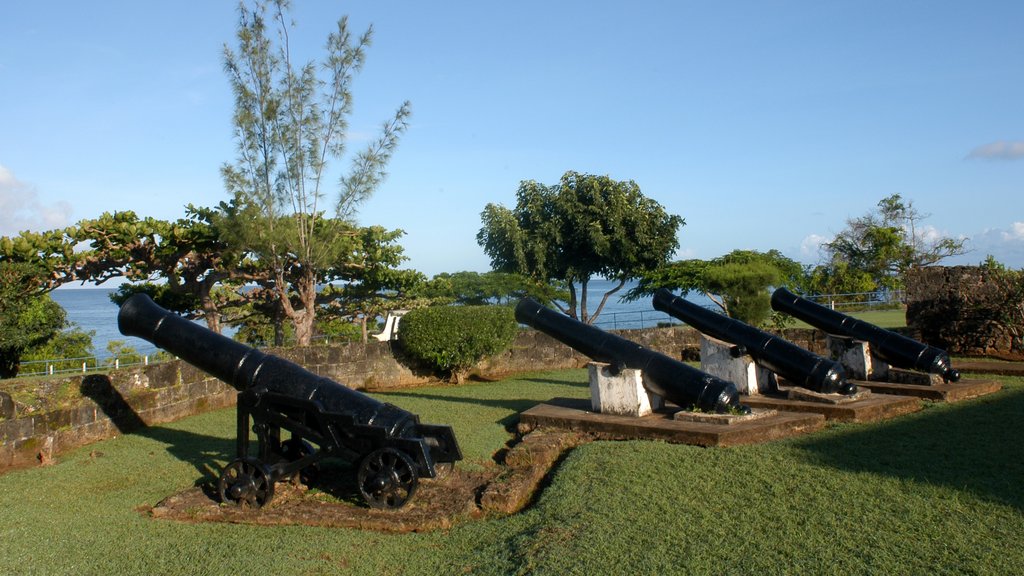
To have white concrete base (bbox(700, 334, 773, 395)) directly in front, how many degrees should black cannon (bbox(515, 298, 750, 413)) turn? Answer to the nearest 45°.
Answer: approximately 90° to its right

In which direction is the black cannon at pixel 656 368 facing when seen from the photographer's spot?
facing away from the viewer and to the left of the viewer

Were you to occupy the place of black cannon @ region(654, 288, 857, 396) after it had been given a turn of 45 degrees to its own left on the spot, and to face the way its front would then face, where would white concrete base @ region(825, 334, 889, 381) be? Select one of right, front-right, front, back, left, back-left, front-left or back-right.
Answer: back-right

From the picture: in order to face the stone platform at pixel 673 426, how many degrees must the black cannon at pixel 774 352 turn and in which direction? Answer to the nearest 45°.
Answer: approximately 90° to its left

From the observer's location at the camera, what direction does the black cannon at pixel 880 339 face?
facing away from the viewer and to the left of the viewer

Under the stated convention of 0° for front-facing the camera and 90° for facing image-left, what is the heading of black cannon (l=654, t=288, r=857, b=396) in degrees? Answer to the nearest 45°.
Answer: approximately 135°

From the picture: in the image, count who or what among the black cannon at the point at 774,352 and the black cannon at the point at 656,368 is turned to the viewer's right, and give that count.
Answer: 0

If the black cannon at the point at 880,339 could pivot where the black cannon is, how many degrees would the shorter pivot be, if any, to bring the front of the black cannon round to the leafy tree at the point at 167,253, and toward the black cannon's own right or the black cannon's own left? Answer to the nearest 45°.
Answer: approximately 45° to the black cannon's own left
